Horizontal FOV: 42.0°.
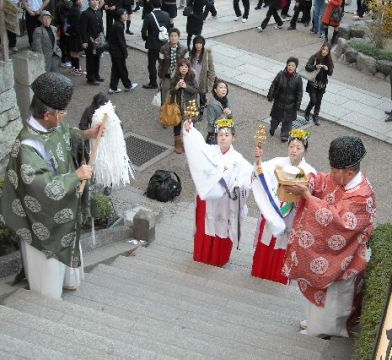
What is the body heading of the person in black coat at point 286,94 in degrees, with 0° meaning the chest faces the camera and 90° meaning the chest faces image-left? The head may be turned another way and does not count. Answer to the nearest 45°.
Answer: approximately 0°

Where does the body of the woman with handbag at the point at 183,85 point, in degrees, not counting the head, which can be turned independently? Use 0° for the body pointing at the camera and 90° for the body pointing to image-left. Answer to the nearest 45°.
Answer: approximately 0°

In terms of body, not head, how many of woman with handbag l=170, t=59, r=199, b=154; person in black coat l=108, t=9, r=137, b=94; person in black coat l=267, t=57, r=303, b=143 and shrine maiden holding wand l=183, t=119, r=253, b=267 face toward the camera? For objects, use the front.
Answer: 3

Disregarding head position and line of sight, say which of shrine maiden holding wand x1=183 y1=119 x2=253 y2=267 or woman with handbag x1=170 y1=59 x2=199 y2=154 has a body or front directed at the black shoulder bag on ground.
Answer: the woman with handbag

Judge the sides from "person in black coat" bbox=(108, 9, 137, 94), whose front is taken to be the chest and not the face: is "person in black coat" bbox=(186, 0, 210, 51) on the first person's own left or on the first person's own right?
on the first person's own left

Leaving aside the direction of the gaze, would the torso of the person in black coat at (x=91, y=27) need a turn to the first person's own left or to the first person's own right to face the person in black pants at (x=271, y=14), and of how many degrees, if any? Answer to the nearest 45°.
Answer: approximately 90° to the first person's own left

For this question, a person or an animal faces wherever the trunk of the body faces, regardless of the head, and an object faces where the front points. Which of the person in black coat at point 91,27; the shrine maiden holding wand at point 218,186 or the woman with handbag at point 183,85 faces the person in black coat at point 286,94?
the person in black coat at point 91,27

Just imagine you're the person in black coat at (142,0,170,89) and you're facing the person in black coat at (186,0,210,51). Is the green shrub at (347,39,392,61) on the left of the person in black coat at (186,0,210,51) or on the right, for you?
right

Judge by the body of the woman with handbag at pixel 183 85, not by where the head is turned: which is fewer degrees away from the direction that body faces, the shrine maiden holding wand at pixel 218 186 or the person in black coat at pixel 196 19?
the shrine maiden holding wand

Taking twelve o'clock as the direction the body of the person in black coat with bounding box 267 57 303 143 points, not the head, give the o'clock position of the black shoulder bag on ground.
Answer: The black shoulder bag on ground is roughly at 1 o'clock from the person in black coat.
